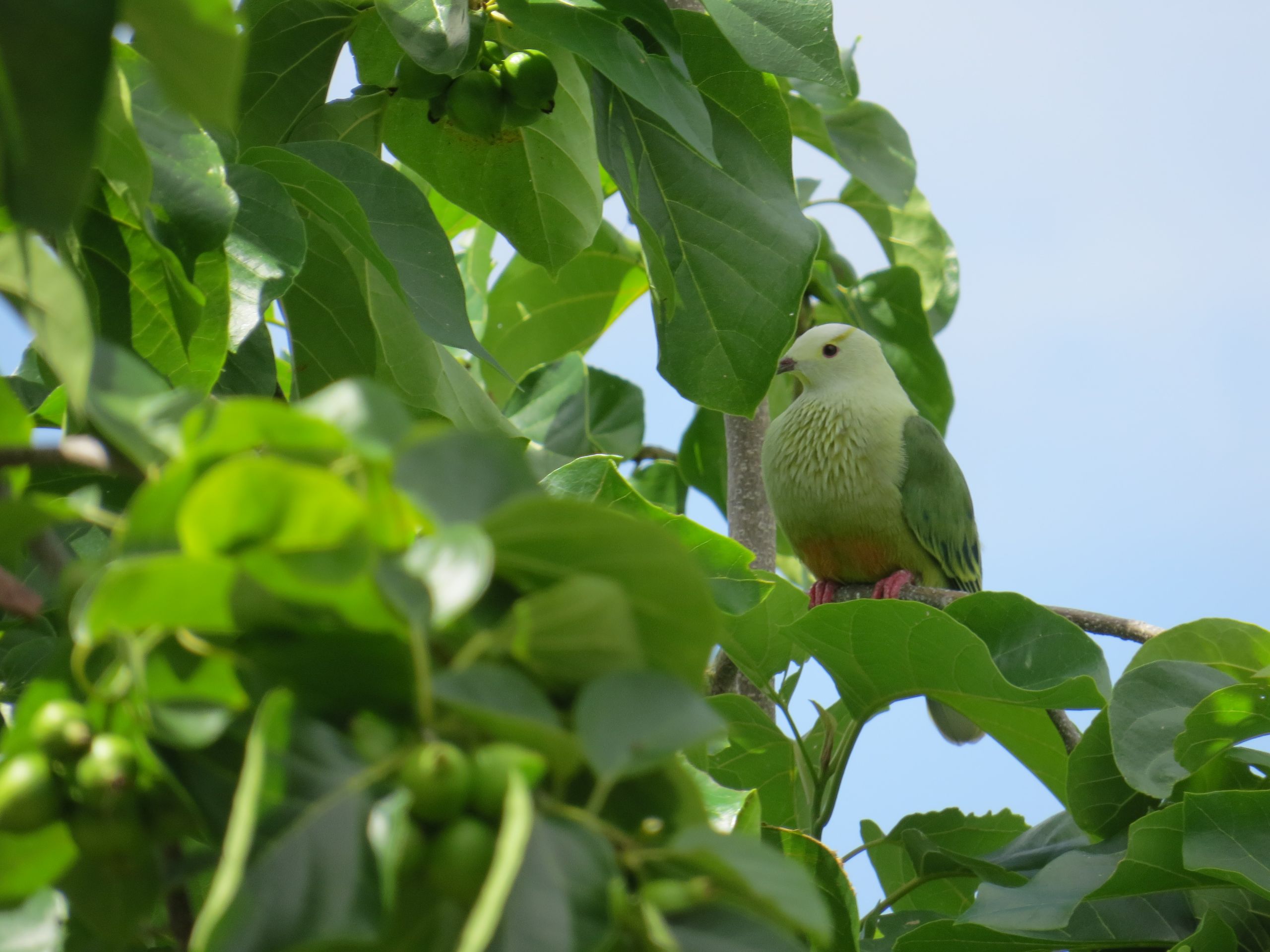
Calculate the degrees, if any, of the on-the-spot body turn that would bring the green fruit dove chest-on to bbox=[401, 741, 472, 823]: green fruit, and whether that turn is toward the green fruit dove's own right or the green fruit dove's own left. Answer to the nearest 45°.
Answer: approximately 45° to the green fruit dove's own left

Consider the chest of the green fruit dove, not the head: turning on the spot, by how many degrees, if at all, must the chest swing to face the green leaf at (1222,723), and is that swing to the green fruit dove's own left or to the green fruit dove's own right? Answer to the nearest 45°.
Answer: approximately 45° to the green fruit dove's own left

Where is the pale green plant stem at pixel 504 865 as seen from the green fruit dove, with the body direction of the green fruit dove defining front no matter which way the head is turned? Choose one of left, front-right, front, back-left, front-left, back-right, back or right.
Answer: front-left

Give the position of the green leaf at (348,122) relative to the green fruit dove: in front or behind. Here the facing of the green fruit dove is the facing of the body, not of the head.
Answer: in front

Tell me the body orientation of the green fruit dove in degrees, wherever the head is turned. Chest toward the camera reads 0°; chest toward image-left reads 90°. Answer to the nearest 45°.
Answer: approximately 45°
